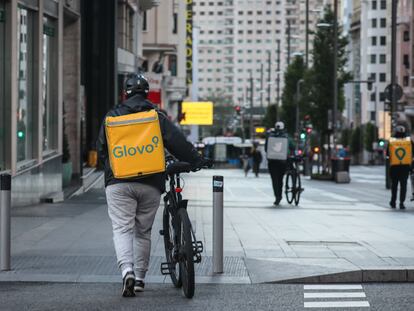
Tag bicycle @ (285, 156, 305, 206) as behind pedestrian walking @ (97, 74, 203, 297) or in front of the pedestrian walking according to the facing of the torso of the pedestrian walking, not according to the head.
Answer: in front

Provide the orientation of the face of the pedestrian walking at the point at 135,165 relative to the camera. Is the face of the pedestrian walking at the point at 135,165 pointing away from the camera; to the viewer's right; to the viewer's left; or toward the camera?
away from the camera

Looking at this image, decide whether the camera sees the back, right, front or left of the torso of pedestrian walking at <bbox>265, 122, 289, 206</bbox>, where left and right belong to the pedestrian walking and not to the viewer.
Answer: back

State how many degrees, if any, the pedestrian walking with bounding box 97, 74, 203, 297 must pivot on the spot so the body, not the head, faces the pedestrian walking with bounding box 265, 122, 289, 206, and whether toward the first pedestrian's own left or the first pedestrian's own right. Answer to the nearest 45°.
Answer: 0° — they already face them

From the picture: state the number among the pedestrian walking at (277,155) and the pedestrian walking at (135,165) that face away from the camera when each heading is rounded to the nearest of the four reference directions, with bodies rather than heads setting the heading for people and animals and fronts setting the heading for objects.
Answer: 2

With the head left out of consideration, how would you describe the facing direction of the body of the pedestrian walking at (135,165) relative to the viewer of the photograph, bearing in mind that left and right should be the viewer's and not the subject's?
facing away from the viewer

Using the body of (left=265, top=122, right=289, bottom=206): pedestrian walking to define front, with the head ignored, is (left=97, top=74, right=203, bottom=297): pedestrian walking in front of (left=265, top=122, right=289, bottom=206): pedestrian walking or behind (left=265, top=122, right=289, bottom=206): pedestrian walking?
behind

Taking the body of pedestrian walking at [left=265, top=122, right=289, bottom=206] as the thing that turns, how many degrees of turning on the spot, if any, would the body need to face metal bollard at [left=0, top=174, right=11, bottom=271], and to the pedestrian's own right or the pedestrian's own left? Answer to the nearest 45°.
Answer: approximately 180°

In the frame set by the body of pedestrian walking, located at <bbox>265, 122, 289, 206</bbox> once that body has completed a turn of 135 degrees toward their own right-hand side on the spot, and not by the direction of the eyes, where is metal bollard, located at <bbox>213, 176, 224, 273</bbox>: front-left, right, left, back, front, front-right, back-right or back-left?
front-right
